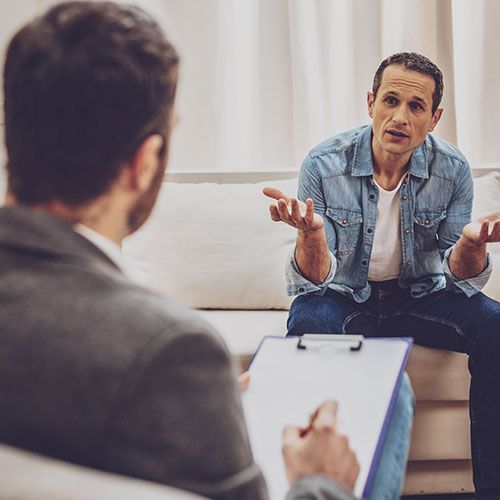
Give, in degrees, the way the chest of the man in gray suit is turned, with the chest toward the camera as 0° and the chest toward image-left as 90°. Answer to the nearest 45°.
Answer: approximately 225°

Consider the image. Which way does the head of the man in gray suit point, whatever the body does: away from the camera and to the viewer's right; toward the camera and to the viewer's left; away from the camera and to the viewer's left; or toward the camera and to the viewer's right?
away from the camera and to the viewer's right

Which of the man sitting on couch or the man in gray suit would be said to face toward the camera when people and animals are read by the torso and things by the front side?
the man sitting on couch

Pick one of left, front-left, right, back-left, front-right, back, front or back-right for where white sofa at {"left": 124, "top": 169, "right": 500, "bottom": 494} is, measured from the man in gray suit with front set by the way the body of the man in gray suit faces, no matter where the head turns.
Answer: front-left

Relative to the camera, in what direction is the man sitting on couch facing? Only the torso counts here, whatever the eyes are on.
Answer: toward the camera

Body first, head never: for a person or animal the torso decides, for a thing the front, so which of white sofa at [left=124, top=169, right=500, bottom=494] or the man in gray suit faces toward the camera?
the white sofa

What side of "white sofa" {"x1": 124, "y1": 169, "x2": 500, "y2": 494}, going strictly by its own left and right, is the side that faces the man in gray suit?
front

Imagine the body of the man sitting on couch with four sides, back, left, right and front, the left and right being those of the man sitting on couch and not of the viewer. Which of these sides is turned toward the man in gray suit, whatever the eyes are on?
front

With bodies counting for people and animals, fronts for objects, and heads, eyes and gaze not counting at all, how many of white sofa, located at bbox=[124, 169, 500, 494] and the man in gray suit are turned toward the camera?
1
